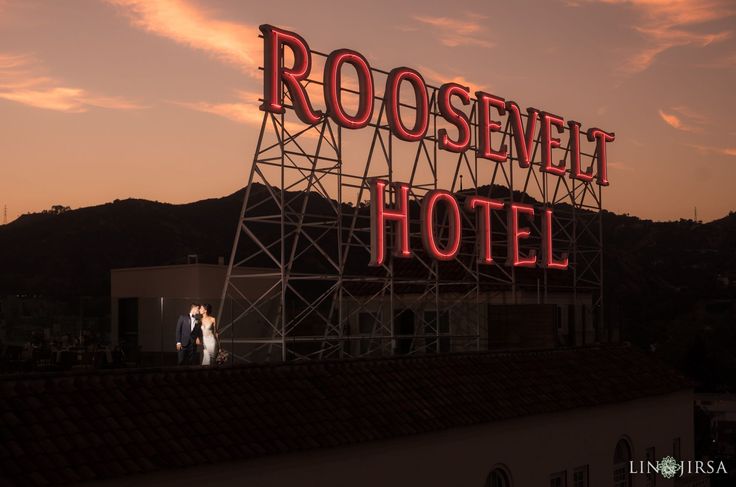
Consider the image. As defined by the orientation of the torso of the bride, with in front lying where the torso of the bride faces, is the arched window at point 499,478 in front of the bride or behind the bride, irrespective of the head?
behind

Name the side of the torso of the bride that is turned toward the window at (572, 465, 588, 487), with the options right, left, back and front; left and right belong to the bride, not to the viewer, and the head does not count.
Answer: back

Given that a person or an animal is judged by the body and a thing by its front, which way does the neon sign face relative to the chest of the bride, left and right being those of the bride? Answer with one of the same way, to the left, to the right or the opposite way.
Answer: to the left

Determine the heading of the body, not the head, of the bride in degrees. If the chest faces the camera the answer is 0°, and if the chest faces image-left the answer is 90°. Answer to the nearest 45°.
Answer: approximately 45°

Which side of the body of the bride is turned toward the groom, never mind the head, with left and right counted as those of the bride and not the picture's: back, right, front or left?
front

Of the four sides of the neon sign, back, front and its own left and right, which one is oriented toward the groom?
right

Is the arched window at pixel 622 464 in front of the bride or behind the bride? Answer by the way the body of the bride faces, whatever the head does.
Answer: behind

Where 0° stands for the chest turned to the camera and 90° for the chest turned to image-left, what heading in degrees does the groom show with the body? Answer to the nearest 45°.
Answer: approximately 315°
